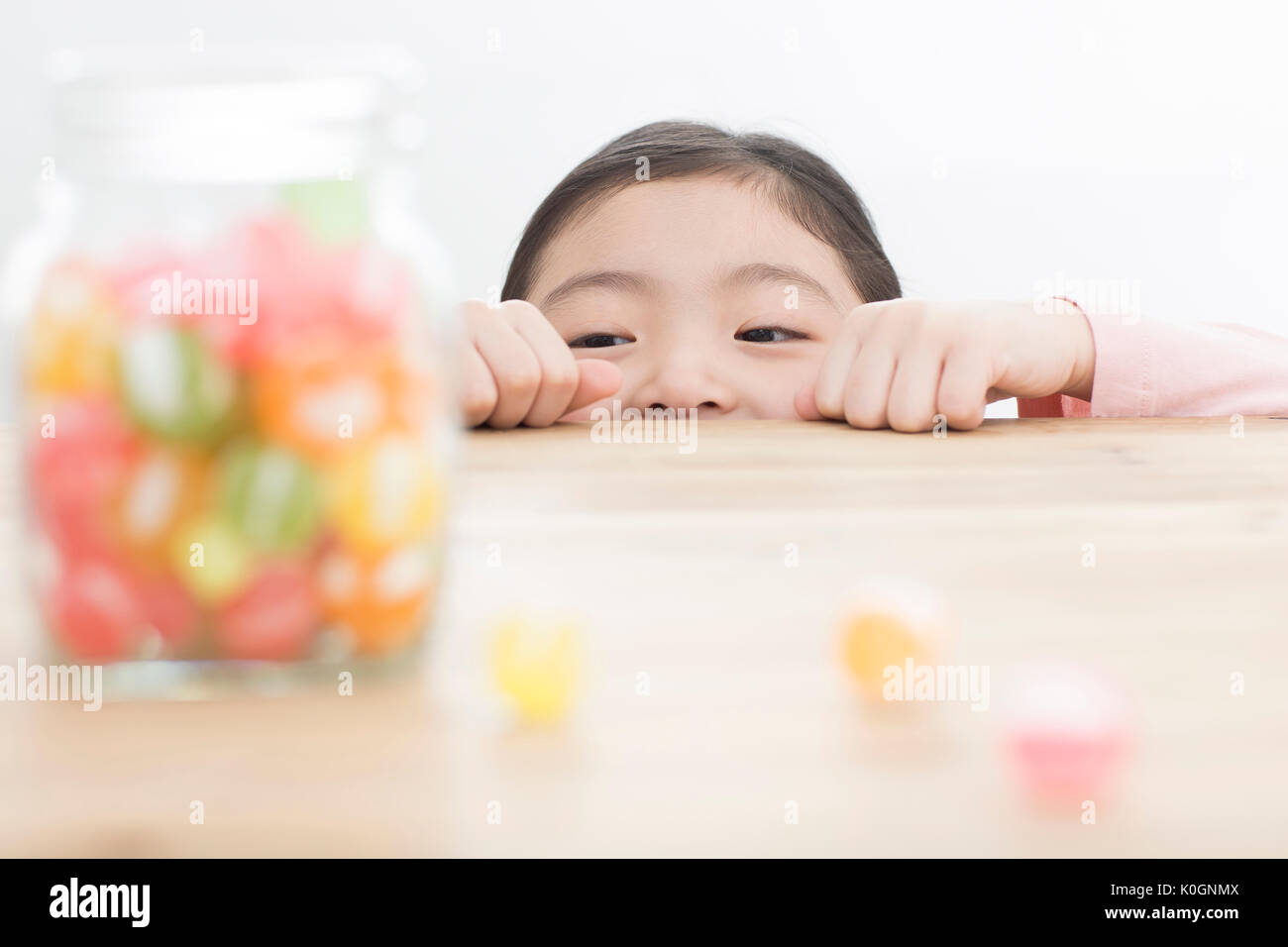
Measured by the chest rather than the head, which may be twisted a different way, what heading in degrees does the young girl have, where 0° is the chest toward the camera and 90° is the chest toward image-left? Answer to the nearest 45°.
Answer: approximately 0°

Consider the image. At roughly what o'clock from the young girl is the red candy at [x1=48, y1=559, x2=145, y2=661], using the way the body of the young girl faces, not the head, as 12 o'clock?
The red candy is roughly at 12 o'clock from the young girl.

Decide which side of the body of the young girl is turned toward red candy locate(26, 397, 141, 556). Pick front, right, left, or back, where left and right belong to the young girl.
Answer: front

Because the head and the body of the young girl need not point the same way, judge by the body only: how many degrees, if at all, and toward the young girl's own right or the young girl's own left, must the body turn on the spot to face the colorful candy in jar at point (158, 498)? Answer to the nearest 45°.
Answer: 0° — they already face it

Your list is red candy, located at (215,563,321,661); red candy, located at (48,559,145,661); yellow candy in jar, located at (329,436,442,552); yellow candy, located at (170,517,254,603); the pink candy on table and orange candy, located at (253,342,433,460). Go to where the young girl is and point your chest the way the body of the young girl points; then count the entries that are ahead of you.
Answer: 6

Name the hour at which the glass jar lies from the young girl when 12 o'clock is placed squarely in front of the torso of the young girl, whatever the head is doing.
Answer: The glass jar is roughly at 12 o'clock from the young girl.

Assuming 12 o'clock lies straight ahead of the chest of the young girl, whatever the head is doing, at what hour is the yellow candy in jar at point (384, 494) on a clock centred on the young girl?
The yellow candy in jar is roughly at 12 o'clock from the young girl.

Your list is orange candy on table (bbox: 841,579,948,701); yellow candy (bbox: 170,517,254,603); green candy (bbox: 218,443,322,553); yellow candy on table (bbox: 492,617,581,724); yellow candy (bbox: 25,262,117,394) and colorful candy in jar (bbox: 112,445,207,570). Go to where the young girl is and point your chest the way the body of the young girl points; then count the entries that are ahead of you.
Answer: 6

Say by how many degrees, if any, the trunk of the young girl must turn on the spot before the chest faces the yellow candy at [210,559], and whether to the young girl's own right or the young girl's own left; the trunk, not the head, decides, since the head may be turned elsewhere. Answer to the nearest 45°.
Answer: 0° — they already face it

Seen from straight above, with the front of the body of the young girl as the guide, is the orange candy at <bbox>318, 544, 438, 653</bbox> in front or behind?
in front

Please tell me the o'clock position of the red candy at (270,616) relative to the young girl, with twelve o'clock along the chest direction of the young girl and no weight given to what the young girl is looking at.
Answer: The red candy is roughly at 12 o'clock from the young girl.

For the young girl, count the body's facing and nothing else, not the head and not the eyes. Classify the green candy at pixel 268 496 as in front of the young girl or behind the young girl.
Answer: in front

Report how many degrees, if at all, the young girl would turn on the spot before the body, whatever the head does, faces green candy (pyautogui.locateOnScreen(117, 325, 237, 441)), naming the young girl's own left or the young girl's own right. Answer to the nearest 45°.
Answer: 0° — they already face it
